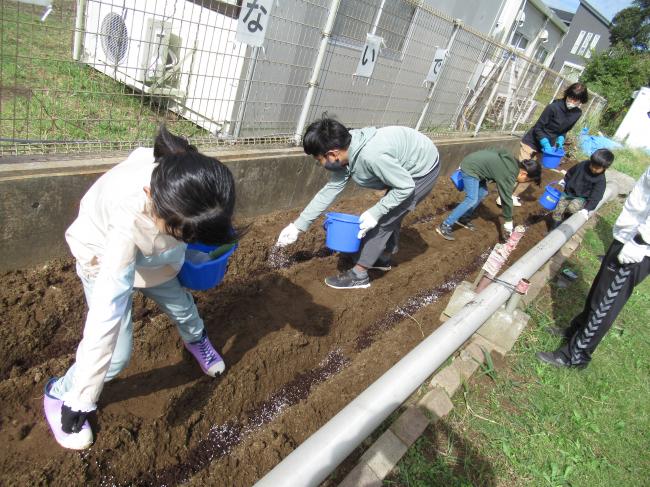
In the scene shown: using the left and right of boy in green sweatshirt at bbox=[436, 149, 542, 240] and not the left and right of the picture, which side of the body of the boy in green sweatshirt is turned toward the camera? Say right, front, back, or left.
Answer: right

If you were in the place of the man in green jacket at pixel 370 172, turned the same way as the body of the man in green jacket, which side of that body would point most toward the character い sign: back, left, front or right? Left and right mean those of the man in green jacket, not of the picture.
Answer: right

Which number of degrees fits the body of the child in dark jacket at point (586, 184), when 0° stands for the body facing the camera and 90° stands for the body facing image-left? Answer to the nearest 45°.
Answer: approximately 45°

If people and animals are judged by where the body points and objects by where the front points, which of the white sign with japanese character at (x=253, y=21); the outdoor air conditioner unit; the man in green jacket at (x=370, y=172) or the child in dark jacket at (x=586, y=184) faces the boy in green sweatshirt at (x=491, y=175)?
the child in dark jacket

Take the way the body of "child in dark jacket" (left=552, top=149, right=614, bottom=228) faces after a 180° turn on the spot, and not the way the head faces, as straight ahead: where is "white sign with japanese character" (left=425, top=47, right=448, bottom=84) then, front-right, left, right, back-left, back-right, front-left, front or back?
back-left

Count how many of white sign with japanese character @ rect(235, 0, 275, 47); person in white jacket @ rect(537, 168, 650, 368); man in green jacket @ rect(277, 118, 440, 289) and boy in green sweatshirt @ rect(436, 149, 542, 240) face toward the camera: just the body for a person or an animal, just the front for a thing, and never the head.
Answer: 1

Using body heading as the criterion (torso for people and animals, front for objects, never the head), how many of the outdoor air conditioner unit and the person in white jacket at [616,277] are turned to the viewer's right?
0

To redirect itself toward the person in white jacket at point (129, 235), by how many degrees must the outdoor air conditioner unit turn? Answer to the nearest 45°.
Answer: approximately 45° to its left

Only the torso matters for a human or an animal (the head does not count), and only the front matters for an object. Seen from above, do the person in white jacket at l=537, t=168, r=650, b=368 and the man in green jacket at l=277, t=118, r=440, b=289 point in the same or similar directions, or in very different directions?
same or similar directions

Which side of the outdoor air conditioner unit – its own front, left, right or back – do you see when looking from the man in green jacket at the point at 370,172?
left

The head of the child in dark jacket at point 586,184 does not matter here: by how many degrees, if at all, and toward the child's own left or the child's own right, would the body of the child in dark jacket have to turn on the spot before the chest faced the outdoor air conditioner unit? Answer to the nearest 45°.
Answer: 0° — they already face it

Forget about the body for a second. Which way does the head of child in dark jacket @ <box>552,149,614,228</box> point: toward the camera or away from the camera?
toward the camera

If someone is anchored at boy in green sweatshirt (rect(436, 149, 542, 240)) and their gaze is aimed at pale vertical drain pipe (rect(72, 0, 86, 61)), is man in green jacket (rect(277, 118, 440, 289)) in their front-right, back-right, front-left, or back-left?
front-left

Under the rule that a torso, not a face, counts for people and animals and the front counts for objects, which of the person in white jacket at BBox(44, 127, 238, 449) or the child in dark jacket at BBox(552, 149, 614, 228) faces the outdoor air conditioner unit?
the child in dark jacket

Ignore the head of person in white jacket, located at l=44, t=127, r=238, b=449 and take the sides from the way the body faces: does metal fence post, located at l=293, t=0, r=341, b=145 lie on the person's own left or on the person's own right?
on the person's own left

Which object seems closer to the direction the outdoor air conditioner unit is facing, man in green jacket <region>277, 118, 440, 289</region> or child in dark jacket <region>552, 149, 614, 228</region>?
the man in green jacket

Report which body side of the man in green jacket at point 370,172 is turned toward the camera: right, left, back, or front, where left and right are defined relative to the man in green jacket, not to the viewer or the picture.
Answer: left

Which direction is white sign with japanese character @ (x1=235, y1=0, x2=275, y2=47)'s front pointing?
toward the camera

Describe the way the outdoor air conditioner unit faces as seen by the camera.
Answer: facing the viewer and to the left of the viewer
